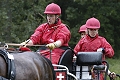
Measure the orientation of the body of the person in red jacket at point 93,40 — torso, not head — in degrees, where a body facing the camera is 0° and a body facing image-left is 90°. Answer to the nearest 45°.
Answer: approximately 0°

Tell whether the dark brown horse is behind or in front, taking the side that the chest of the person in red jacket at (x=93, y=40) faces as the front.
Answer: in front

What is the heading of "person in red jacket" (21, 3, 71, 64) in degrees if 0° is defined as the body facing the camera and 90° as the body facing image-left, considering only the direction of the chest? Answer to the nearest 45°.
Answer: approximately 45°

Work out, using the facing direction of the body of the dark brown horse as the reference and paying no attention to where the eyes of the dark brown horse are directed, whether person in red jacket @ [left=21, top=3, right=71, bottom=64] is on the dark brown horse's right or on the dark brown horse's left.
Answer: on the dark brown horse's right

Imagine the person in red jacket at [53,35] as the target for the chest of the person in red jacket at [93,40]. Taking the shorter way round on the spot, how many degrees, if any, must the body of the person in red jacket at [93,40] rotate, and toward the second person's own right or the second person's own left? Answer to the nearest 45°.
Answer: approximately 45° to the second person's own right

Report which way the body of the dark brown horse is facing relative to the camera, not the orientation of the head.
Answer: to the viewer's left
